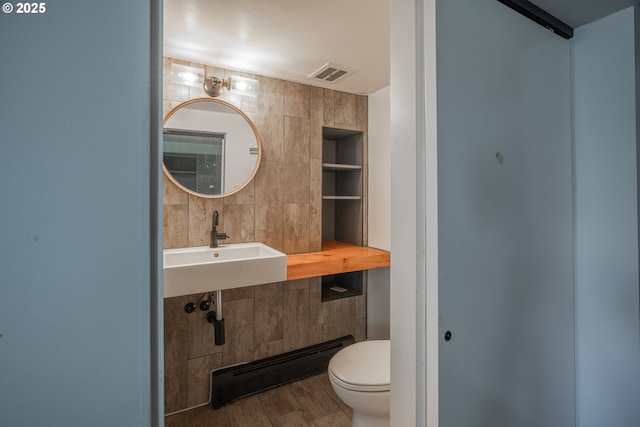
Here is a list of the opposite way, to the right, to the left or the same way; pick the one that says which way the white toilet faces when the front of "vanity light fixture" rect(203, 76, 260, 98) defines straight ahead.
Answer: to the right

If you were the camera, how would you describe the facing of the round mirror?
facing the viewer

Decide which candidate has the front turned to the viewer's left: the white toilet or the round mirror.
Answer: the white toilet

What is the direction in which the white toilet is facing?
to the viewer's left

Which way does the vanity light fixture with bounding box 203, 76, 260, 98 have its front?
toward the camera

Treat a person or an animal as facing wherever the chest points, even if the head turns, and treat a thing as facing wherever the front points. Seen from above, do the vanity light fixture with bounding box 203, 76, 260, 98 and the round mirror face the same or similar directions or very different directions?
same or similar directions

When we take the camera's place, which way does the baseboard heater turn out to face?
facing the viewer and to the right of the viewer
